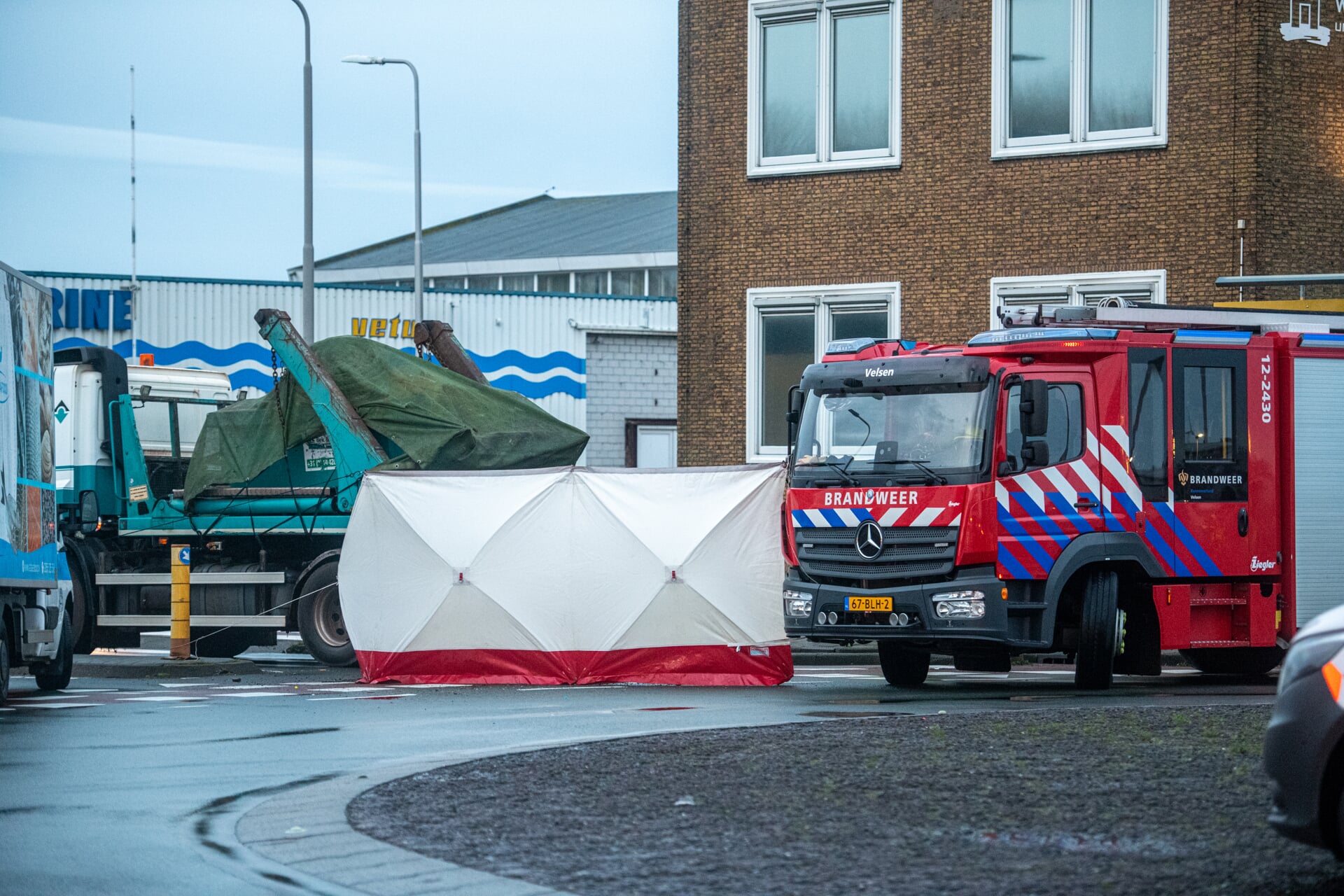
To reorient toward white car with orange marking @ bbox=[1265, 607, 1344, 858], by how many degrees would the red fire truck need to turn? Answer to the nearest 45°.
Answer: approximately 45° to its left

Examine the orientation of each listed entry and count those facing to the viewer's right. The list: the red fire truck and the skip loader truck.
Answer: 0

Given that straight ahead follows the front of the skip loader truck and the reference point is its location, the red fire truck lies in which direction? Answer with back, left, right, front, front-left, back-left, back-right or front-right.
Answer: back

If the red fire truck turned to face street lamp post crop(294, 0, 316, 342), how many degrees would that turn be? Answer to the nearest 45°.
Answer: approximately 90° to its right

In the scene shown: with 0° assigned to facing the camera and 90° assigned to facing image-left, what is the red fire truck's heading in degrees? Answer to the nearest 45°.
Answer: approximately 45°

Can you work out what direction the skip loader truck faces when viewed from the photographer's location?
facing away from the viewer and to the left of the viewer

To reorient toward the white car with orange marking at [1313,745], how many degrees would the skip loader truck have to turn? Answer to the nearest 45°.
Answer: approximately 135° to its left

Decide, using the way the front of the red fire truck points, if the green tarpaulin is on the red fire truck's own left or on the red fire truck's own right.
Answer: on the red fire truck's own right

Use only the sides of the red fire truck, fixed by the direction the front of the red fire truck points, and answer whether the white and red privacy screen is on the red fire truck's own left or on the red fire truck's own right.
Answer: on the red fire truck's own right

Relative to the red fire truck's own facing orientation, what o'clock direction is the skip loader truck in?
The skip loader truck is roughly at 2 o'clock from the red fire truck.

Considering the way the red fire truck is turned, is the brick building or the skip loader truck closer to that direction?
the skip loader truck

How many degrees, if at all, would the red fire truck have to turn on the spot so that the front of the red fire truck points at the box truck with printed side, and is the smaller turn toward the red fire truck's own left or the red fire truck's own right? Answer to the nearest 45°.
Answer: approximately 45° to the red fire truck's own right

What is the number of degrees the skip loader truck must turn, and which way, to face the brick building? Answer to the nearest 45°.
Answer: approximately 135° to its right
